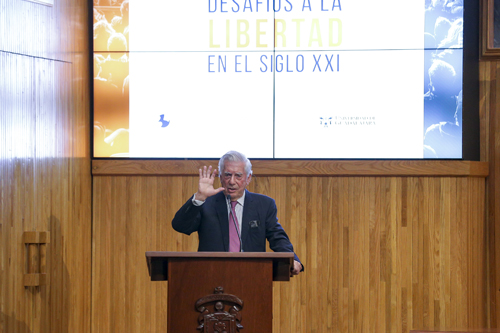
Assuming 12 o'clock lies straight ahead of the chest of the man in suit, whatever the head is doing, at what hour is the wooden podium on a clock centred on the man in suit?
The wooden podium is roughly at 12 o'clock from the man in suit.

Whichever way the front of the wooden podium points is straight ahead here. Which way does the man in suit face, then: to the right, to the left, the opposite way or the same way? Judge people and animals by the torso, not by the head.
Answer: the same way

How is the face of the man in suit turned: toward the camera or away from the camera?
toward the camera

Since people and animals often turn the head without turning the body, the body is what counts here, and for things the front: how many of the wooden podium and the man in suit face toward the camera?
2

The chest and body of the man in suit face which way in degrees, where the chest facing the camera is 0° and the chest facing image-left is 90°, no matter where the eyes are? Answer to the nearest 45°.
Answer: approximately 0°

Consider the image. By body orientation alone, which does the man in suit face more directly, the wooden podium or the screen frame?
the wooden podium

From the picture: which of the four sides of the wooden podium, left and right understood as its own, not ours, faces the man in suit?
back

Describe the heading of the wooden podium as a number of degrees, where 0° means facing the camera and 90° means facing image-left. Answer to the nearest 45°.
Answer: approximately 0°
